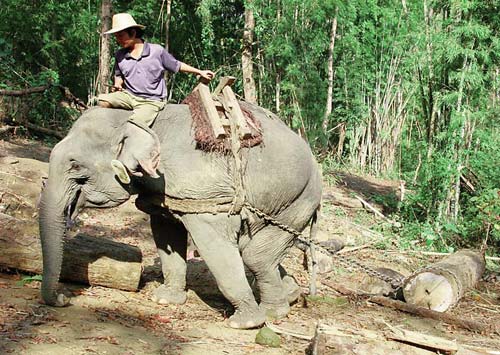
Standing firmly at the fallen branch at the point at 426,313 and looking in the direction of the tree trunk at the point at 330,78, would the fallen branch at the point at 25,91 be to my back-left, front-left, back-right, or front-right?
front-left

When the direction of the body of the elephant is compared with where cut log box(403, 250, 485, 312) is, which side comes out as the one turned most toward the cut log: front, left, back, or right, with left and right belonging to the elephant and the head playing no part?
back

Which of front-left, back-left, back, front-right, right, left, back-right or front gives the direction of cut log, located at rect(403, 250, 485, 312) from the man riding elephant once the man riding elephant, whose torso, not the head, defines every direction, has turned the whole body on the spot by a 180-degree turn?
front-right

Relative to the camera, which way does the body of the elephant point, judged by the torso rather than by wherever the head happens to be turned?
to the viewer's left

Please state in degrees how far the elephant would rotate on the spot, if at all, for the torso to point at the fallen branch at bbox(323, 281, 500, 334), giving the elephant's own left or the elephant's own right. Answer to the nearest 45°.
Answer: approximately 180°

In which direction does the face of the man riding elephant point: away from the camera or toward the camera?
toward the camera

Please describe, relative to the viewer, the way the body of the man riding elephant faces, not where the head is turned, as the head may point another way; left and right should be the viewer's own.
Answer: facing the viewer and to the left of the viewer
